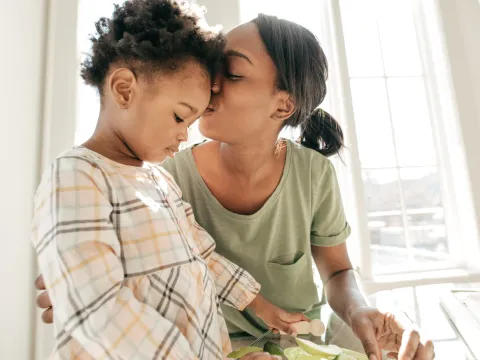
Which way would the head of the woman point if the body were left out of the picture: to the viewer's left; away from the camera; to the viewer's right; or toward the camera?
to the viewer's left

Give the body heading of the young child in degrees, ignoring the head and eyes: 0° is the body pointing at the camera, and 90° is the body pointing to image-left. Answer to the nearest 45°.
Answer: approximately 315°

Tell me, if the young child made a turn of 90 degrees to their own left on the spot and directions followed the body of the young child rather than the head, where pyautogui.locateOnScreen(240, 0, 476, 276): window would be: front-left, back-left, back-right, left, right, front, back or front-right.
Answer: front
